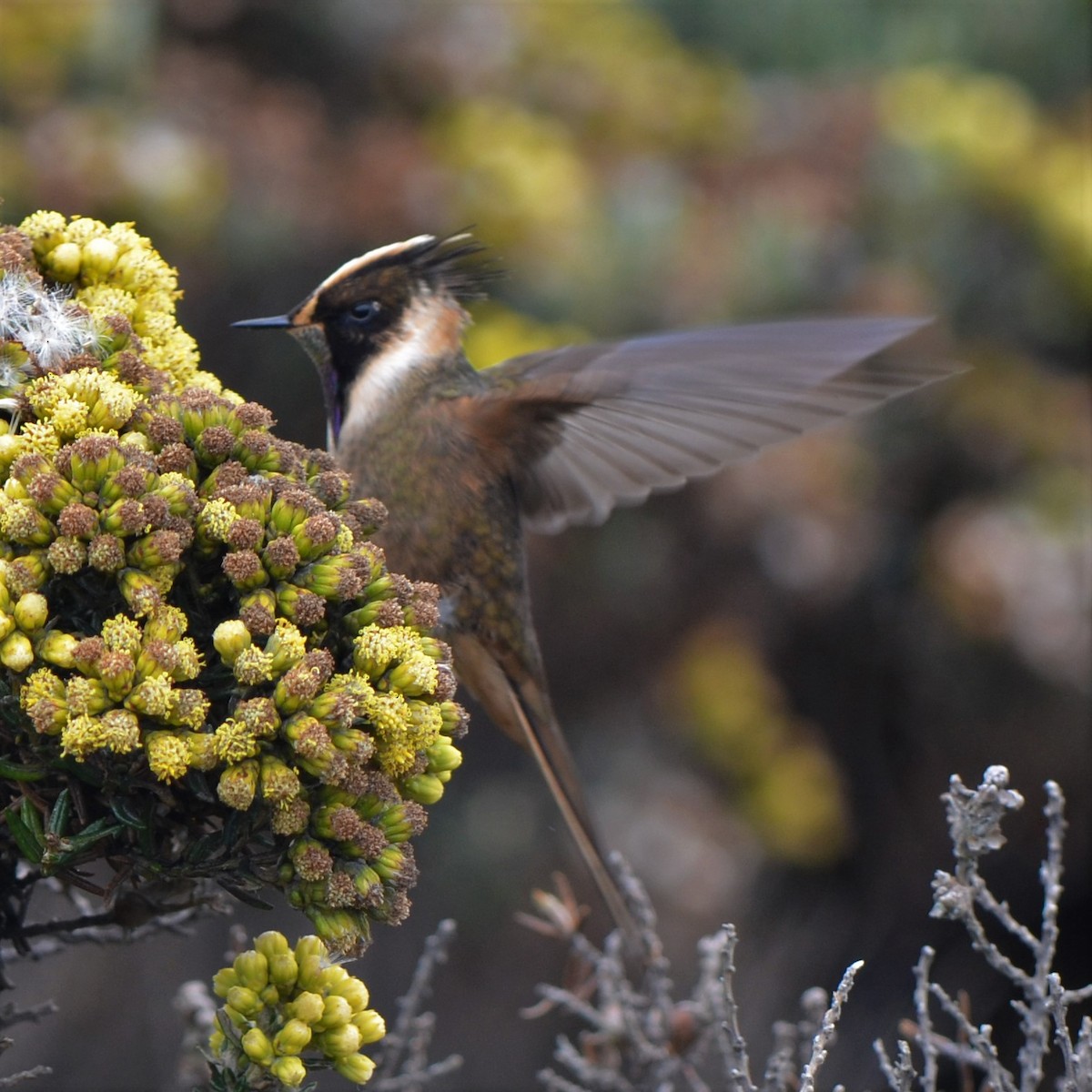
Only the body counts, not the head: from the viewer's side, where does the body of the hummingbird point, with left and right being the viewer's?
facing to the left of the viewer

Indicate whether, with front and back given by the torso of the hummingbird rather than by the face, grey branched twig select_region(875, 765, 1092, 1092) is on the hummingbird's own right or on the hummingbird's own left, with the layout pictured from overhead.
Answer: on the hummingbird's own left

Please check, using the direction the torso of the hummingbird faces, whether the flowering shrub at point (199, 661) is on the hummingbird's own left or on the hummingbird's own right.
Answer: on the hummingbird's own left
